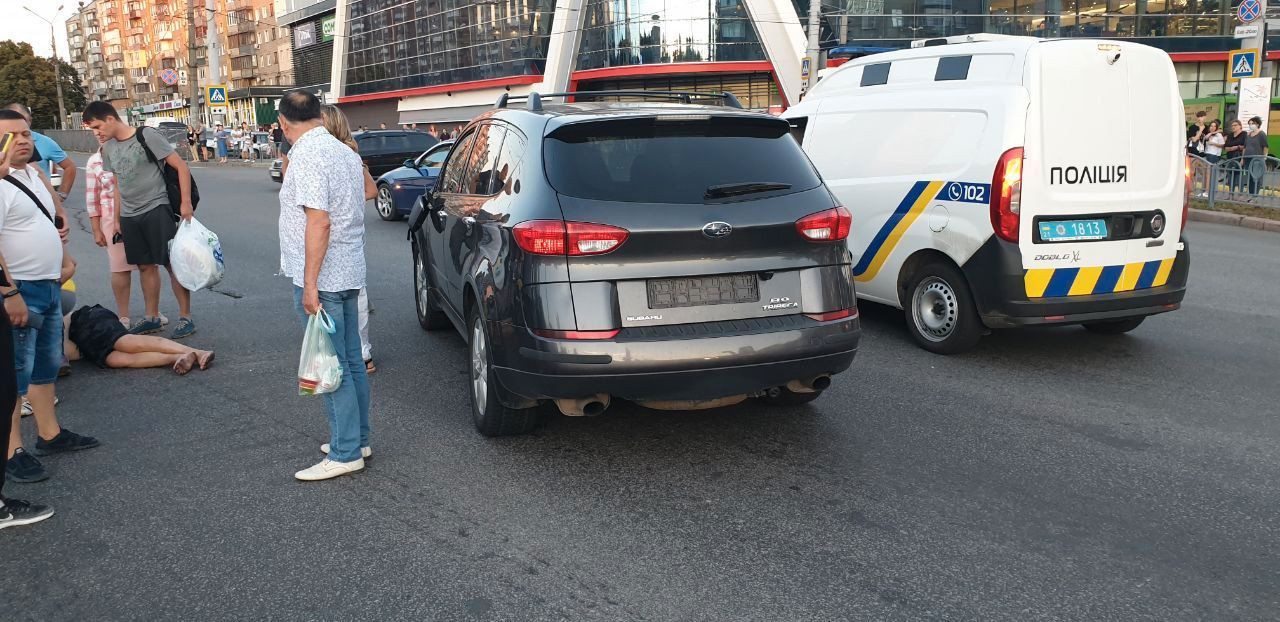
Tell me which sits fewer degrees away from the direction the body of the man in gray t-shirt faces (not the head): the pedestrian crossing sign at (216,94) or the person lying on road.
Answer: the person lying on road

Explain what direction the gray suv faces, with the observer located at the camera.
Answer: facing away from the viewer and to the left of the viewer

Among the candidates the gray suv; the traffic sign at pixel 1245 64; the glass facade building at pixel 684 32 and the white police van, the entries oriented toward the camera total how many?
2

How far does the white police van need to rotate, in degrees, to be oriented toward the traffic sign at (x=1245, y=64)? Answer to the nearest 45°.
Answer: approximately 45° to its right

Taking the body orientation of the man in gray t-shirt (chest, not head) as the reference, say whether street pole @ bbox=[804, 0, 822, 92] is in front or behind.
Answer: behind

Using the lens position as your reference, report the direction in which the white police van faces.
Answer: facing away from the viewer and to the left of the viewer

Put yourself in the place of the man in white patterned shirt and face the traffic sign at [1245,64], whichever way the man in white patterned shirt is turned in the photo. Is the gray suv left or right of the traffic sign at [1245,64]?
left

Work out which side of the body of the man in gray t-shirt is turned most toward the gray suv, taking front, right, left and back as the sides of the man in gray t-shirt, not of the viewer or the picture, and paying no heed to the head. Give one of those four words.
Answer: left

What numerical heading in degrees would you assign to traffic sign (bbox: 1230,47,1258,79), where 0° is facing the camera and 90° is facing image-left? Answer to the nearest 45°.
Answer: approximately 0°
